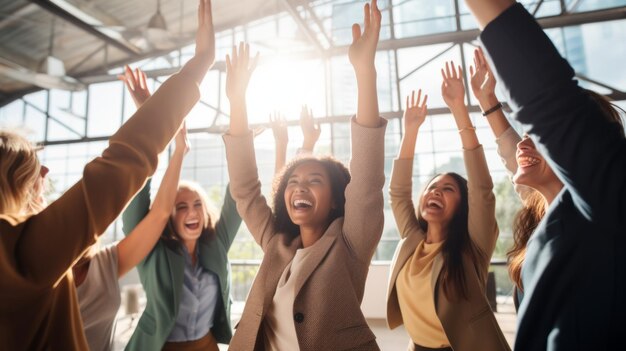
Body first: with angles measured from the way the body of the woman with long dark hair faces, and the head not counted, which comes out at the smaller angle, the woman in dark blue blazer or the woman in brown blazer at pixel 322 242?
the woman in brown blazer

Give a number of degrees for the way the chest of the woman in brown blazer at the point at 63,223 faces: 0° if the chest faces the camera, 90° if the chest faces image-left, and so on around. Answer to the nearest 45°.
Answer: approximately 225°

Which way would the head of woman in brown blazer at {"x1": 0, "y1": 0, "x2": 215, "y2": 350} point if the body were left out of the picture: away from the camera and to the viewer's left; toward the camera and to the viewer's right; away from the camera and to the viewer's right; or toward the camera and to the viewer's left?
away from the camera and to the viewer's right

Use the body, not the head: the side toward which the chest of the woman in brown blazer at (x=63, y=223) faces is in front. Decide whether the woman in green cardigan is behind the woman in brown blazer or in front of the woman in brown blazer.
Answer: in front

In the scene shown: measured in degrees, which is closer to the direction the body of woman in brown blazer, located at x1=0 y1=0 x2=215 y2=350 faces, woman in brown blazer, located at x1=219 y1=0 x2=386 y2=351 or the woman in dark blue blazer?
the woman in brown blazer

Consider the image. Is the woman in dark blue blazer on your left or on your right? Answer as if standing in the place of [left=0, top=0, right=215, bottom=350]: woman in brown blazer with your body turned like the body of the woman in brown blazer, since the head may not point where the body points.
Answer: on your right

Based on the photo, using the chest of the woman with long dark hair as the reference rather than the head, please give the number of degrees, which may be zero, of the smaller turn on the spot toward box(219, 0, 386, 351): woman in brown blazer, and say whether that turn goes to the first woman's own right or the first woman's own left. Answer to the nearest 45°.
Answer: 0° — they already face them

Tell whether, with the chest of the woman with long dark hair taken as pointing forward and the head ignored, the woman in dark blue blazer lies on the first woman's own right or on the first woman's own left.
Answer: on the first woman's own left

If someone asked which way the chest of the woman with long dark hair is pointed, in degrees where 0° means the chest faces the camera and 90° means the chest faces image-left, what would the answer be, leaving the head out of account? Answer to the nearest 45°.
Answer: approximately 45°
